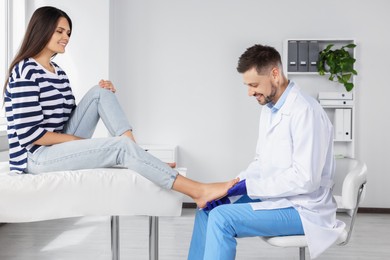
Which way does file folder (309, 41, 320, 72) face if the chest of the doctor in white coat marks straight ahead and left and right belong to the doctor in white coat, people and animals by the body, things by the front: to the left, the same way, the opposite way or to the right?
to the left

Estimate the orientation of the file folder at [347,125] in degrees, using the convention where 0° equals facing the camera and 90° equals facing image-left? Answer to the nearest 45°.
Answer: approximately 0°

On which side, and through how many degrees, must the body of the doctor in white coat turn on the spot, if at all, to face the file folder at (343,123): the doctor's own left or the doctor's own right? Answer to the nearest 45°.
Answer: approximately 90° to the doctor's own right

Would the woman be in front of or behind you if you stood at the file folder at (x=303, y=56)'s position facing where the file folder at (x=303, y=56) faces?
in front

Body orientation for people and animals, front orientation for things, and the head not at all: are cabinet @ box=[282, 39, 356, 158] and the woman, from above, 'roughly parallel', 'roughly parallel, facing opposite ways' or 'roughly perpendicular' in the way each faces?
roughly perpendicular

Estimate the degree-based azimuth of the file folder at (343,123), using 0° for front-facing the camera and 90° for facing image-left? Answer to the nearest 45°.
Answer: approximately 0°

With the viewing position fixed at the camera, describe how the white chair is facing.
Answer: facing to the left of the viewer

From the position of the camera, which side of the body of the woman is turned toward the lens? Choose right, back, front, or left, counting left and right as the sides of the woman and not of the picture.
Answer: right

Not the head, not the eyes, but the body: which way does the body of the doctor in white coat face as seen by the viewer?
to the viewer's left

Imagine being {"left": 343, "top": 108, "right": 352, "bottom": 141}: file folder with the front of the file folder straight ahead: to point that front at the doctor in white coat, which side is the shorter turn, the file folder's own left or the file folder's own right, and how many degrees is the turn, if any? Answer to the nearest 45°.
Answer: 0° — it already faces them
